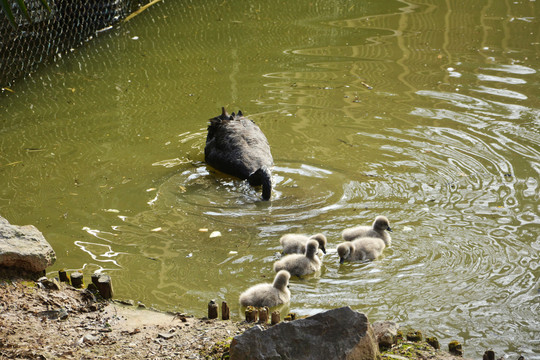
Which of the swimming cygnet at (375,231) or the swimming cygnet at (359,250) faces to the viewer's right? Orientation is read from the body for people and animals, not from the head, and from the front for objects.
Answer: the swimming cygnet at (375,231)

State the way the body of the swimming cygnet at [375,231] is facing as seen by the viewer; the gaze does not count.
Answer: to the viewer's right

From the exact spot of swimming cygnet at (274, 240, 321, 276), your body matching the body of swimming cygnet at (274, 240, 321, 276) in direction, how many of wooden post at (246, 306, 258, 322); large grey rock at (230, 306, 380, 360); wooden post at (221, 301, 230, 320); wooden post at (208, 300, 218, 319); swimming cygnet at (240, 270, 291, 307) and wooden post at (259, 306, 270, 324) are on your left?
0

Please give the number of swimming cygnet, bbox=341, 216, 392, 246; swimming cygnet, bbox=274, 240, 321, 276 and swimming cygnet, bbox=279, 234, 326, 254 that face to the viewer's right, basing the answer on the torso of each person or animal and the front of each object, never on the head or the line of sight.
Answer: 3

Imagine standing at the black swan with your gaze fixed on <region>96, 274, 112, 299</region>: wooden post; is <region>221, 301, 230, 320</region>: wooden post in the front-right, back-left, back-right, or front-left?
front-left

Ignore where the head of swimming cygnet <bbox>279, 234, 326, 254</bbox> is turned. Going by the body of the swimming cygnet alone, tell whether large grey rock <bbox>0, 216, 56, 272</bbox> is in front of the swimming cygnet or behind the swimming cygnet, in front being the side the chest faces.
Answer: behind

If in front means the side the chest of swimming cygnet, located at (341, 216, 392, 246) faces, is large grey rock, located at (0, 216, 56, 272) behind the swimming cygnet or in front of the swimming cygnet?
behind

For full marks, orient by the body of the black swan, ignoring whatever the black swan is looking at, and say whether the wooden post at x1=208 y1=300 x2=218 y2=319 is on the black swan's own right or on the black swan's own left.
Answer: on the black swan's own right

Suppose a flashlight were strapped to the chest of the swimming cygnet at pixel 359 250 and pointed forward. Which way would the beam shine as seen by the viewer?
to the viewer's left

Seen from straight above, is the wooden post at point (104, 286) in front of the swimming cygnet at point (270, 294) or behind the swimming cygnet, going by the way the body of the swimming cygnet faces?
behind

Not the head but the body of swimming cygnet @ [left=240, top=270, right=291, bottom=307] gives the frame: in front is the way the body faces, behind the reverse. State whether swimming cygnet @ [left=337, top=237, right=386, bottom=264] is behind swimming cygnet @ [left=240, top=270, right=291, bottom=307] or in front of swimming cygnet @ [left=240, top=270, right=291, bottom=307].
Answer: in front

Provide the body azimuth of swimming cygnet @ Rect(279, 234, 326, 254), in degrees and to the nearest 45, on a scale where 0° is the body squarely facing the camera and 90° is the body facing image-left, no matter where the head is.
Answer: approximately 270°

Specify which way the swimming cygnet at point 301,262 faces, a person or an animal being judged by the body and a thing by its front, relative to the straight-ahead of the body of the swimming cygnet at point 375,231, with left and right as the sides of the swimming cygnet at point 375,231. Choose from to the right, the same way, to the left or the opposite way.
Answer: the same way

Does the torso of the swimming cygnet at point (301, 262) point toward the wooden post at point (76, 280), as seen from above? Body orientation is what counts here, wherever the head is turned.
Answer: no

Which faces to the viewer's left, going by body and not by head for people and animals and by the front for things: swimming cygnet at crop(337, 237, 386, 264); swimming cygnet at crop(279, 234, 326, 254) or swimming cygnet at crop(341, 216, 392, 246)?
swimming cygnet at crop(337, 237, 386, 264)

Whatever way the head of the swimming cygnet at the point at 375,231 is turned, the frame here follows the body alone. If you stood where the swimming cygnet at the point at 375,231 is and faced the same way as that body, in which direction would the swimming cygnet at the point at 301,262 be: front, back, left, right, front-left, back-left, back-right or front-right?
back-right

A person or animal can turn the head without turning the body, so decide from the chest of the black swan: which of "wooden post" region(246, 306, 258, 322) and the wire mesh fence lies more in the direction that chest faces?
the wooden post

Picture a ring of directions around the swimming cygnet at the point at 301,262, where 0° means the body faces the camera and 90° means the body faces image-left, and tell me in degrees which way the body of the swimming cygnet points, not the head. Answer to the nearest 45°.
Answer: approximately 270°

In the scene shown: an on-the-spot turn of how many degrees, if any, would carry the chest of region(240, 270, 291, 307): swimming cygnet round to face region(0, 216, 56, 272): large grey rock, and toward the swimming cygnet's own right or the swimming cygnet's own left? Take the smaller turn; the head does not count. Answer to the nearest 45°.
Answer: approximately 180°

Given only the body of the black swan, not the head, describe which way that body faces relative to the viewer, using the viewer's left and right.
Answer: facing the viewer and to the right of the viewer
